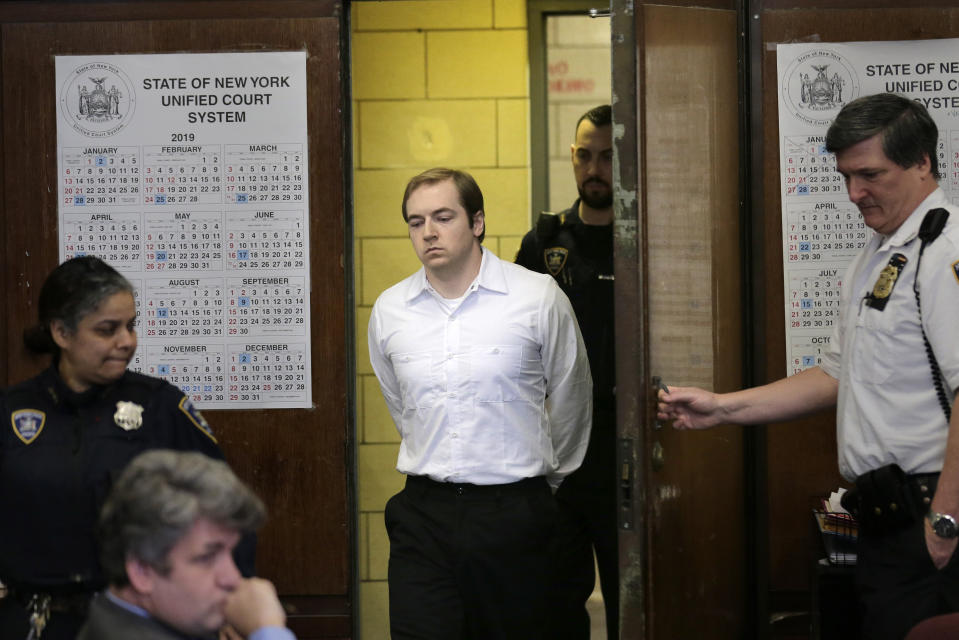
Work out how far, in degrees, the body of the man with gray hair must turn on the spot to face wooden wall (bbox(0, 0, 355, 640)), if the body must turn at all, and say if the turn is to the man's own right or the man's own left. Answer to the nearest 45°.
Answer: approximately 90° to the man's own left

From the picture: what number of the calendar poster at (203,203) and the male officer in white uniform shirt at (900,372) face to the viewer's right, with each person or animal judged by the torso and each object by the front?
0

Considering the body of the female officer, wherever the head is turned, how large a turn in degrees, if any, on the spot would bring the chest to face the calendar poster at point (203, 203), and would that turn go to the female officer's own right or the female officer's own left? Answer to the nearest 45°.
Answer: approximately 135° to the female officer's own left

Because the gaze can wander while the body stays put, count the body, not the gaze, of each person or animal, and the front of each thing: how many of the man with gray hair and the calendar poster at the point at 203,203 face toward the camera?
1

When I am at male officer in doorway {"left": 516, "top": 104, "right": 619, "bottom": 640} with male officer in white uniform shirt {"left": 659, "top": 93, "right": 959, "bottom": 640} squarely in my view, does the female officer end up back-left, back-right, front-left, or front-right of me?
front-right

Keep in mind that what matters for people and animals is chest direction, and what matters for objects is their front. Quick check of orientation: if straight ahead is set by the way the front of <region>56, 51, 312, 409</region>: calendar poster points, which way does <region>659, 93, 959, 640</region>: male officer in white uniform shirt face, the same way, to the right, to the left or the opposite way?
to the right

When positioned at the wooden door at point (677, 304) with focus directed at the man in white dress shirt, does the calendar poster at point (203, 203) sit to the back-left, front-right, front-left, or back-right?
front-right

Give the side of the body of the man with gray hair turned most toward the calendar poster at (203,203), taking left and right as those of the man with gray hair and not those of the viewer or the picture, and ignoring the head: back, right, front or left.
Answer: left

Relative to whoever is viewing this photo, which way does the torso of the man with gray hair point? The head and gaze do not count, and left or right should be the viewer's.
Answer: facing to the right of the viewer

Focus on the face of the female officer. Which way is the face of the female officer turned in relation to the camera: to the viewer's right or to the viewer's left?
to the viewer's right

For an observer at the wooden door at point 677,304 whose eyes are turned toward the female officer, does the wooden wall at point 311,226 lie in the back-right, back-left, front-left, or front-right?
front-right

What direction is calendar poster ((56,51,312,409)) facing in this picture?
toward the camera

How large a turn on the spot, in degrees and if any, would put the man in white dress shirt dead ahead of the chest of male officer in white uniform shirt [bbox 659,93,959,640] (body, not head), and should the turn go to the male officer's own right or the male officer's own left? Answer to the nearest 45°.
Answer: approximately 45° to the male officer's own right

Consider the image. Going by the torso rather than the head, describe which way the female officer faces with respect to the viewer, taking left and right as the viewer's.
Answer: facing the viewer and to the right of the viewer

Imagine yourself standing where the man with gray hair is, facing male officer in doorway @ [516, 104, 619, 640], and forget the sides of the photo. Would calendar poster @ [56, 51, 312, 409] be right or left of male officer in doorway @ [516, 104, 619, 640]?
left

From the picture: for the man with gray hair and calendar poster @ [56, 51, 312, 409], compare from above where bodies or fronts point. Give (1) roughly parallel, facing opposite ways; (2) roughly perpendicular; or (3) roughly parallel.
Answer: roughly perpendicular

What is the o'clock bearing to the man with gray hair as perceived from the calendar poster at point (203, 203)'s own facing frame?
The man with gray hair is roughly at 12 o'clock from the calendar poster.

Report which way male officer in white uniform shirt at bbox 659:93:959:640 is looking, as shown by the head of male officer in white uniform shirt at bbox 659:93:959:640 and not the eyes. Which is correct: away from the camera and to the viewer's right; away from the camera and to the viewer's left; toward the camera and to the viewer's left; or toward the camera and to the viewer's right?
toward the camera and to the viewer's left
